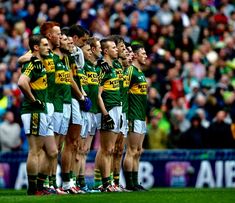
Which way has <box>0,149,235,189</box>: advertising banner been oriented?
toward the camera
